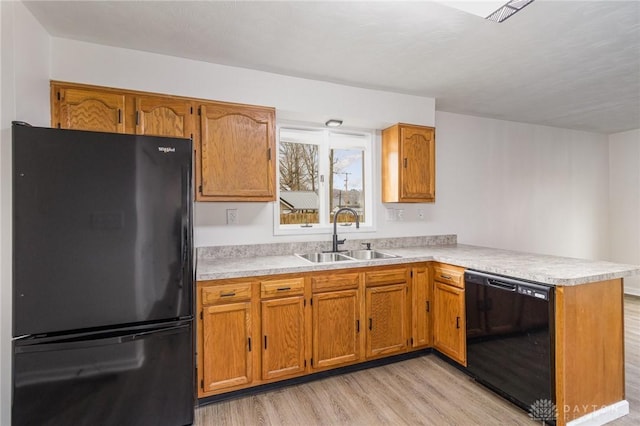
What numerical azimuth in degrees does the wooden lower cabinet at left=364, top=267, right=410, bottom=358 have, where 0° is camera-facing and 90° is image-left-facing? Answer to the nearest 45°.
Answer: approximately 315°

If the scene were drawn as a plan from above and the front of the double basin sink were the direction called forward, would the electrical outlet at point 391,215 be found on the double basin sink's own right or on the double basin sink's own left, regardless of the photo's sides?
on the double basin sink's own left

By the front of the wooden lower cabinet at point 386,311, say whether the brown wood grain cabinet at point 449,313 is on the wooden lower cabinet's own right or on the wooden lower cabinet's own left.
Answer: on the wooden lower cabinet's own left

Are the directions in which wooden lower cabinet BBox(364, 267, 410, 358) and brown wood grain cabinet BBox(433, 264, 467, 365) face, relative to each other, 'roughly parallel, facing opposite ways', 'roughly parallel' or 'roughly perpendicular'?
roughly perpendicular

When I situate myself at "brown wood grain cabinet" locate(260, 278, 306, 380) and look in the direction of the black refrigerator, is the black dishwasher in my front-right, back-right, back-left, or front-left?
back-left

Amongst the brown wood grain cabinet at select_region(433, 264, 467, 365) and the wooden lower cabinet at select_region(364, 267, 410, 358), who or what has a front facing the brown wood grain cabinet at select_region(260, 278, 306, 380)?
the brown wood grain cabinet at select_region(433, 264, 467, 365)

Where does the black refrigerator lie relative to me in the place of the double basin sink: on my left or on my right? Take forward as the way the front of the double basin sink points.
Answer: on my right

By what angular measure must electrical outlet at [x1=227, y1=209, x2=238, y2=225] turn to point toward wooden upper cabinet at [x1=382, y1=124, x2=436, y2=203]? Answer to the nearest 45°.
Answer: approximately 90° to its left

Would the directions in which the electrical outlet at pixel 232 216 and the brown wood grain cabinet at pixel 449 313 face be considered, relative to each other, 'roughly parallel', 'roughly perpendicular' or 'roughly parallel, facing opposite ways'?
roughly perpendicular

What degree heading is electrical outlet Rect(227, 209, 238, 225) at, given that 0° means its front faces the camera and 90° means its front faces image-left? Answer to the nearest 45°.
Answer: approximately 0°

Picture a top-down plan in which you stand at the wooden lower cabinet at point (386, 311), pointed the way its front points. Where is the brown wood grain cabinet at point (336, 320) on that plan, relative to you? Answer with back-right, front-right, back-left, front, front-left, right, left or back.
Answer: right
